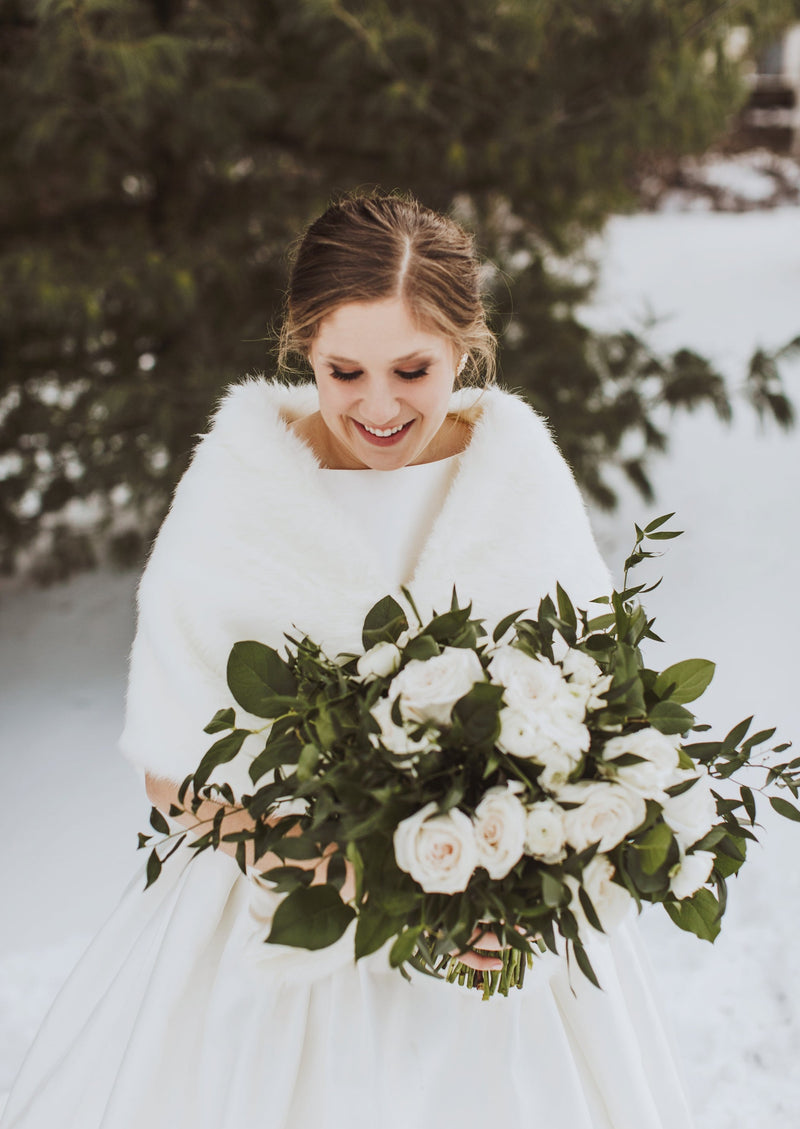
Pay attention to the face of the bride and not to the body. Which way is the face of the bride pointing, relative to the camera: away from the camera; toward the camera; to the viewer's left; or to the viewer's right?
toward the camera

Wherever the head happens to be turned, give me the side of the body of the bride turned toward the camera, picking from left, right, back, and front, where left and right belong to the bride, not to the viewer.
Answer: front
